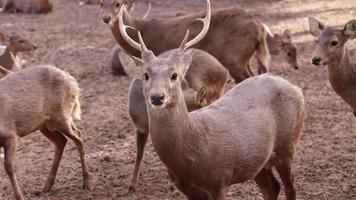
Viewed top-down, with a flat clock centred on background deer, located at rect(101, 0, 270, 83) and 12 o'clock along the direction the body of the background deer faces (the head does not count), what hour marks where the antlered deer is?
The antlered deer is roughly at 9 o'clock from the background deer.

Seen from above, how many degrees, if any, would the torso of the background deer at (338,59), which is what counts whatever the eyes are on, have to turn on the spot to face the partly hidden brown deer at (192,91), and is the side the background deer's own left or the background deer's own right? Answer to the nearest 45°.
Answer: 0° — it already faces it

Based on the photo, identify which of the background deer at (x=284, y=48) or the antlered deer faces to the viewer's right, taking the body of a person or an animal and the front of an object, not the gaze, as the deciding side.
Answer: the background deer

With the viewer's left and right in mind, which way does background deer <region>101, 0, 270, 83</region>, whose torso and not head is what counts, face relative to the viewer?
facing to the left of the viewer

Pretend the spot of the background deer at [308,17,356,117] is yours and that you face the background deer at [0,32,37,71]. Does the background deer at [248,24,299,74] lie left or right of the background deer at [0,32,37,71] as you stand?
right

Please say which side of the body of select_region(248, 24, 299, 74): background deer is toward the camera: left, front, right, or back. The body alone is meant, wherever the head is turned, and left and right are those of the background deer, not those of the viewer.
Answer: right

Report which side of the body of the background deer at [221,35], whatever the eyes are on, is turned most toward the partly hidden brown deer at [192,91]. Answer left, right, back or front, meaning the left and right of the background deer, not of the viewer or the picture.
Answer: left

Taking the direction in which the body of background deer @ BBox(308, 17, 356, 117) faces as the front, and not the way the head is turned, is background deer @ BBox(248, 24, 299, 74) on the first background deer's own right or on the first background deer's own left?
on the first background deer's own right

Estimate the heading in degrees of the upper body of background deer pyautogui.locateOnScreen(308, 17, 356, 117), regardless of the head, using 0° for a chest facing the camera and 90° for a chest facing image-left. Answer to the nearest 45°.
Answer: approximately 45°

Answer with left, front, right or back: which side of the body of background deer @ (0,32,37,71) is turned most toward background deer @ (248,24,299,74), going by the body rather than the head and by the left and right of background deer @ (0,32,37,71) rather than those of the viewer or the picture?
front

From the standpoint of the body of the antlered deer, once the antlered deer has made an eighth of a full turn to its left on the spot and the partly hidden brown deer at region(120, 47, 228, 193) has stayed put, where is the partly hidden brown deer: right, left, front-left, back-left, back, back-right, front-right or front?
back

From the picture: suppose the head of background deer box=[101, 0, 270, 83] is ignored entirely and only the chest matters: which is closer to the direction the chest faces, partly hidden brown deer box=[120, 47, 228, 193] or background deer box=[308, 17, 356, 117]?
the partly hidden brown deer

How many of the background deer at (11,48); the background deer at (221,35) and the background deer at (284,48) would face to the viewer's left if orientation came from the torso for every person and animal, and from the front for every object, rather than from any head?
1

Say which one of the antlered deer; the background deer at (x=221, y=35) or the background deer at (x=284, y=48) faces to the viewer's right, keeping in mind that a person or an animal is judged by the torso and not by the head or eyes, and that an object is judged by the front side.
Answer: the background deer at (x=284, y=48)

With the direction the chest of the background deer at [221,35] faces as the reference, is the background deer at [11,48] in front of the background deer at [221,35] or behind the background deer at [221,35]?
in front

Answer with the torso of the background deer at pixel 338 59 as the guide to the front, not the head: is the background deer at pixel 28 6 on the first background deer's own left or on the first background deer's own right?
on the first background deer's own right
